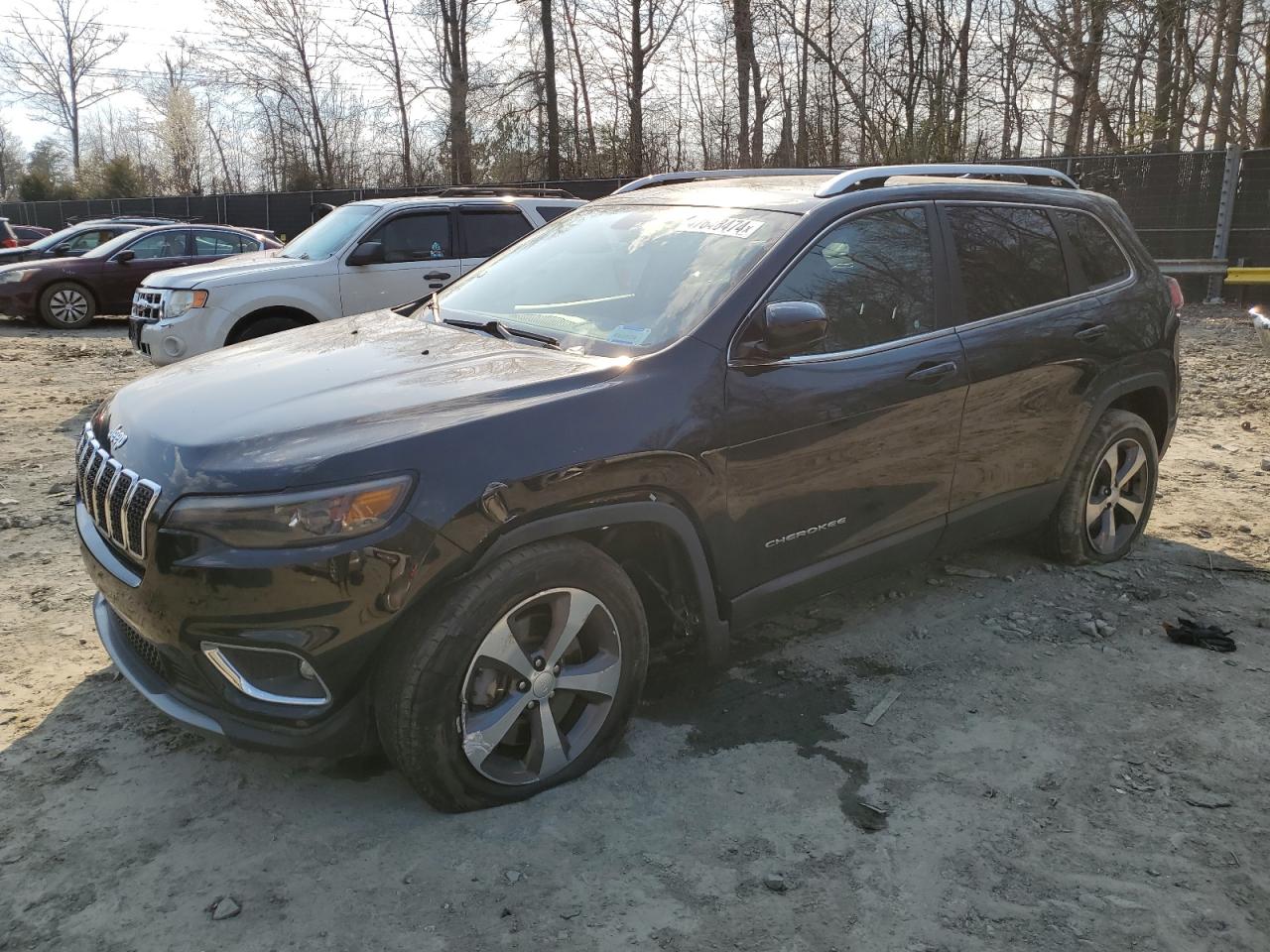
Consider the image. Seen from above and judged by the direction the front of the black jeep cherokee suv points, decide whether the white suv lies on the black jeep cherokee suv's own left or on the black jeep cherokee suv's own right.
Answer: on the black jeep cherokee suv's own right

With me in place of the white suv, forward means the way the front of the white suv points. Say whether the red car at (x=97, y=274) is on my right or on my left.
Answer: on my right

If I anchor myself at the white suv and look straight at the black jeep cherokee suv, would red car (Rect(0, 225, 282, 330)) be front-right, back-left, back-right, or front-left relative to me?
back-right

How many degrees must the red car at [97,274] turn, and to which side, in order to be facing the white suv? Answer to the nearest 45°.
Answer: approximately 90° to its left

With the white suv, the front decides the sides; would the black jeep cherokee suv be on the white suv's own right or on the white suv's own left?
on the white suv's own left

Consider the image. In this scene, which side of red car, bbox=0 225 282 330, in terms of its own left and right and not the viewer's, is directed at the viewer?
left

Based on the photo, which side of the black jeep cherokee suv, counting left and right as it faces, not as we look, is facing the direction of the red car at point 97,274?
right

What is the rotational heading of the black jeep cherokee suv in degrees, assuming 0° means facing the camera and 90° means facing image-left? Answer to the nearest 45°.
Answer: approximately 45°

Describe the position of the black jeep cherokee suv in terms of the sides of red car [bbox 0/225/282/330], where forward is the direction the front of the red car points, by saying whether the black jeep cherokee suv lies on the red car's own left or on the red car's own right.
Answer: on the red car's own left

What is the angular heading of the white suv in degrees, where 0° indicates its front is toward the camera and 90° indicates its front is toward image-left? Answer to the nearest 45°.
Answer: approximately 45°
